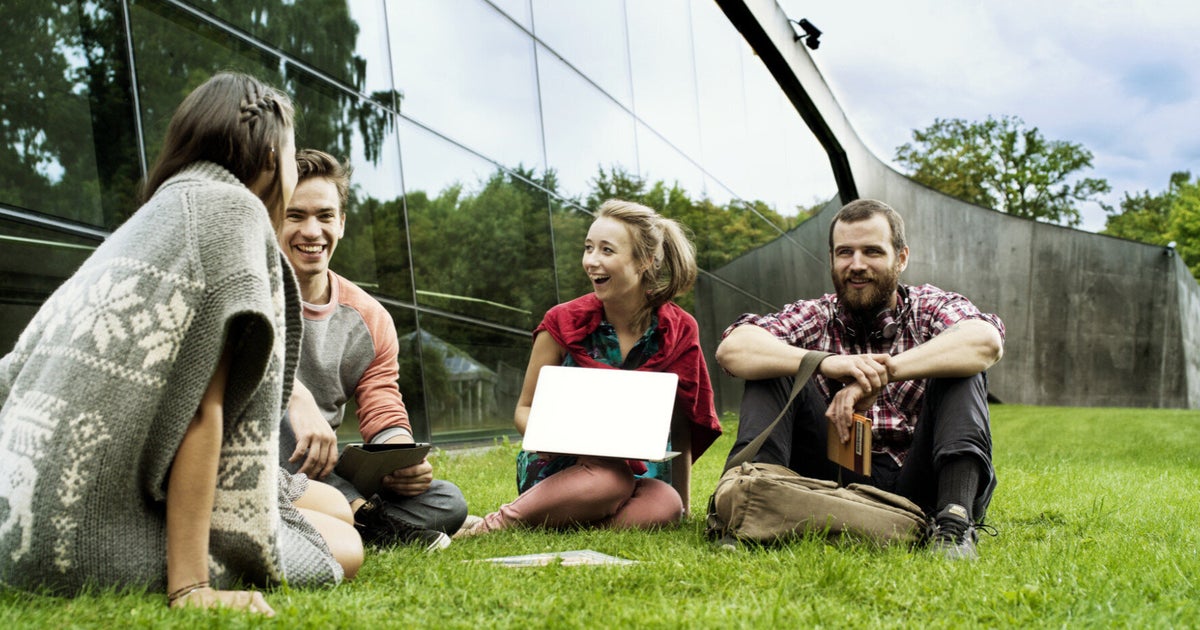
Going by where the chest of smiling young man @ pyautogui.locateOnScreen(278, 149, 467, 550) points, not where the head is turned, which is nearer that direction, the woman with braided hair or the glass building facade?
the woman with braided hair

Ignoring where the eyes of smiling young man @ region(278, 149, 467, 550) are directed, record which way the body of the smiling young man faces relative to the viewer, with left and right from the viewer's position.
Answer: facing the viewer

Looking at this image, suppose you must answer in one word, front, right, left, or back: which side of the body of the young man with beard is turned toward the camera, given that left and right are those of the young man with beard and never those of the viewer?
front

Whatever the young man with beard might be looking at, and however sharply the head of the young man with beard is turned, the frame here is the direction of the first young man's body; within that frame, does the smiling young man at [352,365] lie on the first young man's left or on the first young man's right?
on the first young man's right

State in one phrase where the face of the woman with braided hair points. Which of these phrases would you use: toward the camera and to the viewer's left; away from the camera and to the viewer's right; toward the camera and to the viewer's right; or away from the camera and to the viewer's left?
away from the camera and to the viewer's right

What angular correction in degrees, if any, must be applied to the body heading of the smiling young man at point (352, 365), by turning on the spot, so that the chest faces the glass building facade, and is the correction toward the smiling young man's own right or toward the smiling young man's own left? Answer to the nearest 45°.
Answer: approximately 180°

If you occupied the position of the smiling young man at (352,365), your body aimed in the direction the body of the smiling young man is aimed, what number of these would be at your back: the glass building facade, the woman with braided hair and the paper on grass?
1

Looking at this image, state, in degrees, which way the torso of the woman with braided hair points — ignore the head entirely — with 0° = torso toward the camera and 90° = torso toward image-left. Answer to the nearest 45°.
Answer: approximately 225°

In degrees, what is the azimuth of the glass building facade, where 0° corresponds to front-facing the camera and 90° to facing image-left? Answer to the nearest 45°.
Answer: approximately 315°
